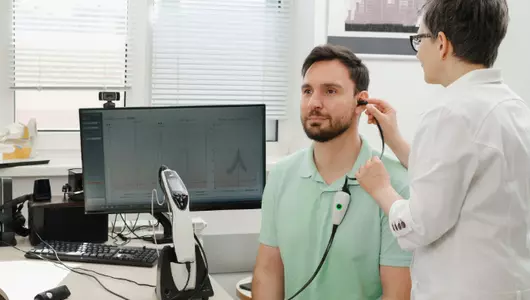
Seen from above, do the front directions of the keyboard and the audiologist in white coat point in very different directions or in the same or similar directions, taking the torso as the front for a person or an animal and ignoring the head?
very different directions

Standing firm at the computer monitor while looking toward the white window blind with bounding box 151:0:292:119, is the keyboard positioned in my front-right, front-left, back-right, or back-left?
back-left

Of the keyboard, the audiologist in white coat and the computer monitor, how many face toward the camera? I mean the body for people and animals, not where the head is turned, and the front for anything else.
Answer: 2

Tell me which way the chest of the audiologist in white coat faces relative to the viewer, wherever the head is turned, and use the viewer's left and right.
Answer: facing away from the viewer and to the left of the viewer

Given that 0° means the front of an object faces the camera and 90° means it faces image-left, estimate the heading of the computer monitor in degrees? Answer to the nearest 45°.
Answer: approximately 0°

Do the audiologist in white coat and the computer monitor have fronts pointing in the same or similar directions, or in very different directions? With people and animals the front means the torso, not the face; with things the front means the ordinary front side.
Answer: very different directions

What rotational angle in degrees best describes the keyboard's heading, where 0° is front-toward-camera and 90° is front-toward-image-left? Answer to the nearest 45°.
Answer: approximately 0°

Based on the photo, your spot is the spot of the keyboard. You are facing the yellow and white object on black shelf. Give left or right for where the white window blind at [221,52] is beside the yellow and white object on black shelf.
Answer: right

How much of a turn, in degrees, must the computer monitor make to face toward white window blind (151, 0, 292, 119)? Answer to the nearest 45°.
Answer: approximately 180°

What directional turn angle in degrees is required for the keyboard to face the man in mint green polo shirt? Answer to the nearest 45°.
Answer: approximately 45° to its left

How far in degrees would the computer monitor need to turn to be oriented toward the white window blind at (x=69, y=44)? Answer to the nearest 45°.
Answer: approximately 135° to its right
